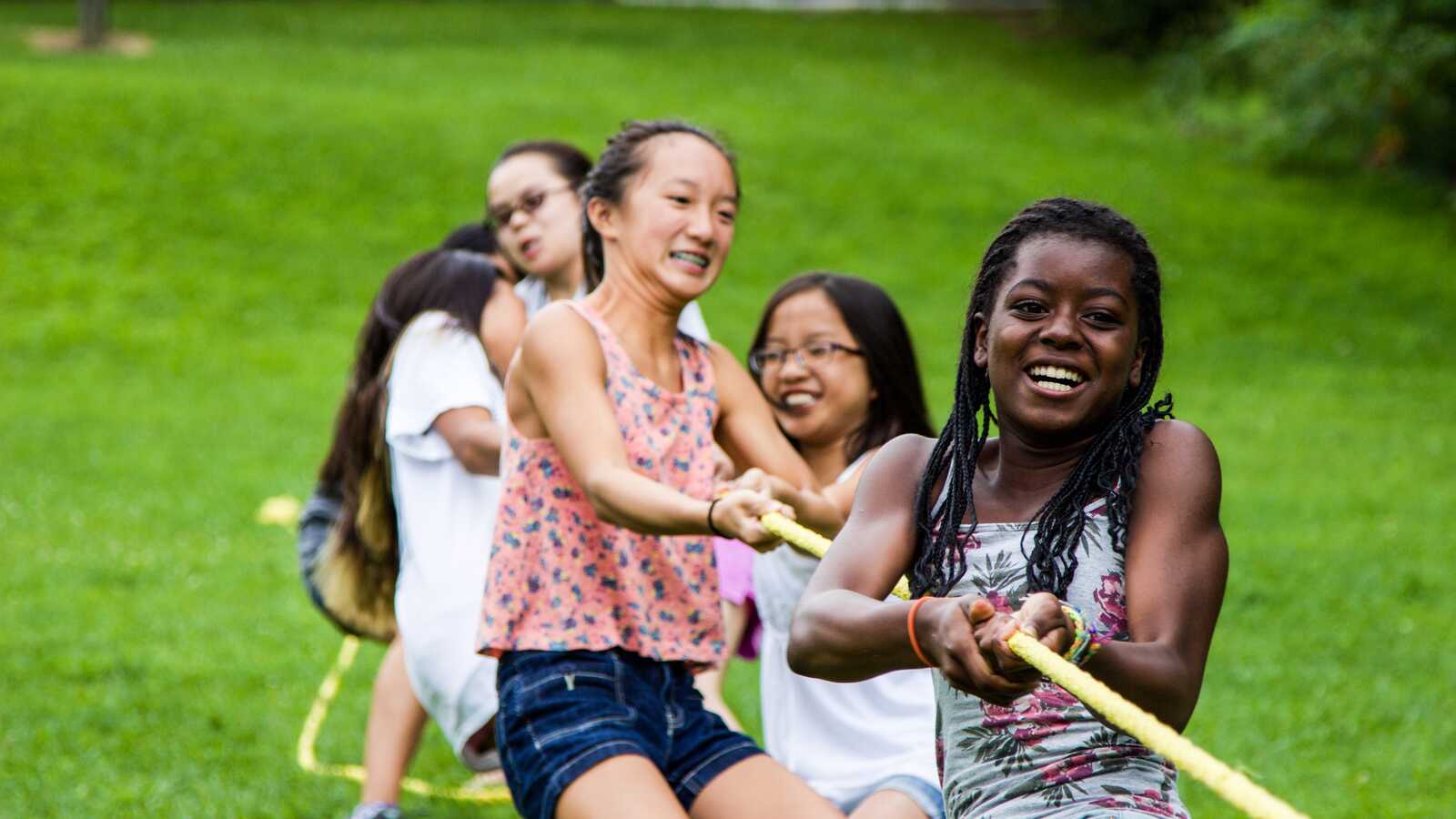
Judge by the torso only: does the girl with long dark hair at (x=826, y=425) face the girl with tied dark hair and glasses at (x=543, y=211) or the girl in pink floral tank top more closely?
the girl in pink floral tank top

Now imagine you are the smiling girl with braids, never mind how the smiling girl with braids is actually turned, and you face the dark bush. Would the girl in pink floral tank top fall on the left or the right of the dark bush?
left

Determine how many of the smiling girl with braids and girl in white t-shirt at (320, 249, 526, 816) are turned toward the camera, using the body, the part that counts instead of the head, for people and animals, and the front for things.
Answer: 1

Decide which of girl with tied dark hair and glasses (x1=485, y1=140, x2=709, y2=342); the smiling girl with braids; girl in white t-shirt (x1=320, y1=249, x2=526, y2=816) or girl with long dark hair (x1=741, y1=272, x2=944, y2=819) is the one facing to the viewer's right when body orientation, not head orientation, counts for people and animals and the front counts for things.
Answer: the girl in white t-shirt

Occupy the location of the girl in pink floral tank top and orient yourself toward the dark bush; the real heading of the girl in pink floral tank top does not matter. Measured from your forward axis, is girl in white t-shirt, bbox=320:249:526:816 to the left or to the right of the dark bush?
left

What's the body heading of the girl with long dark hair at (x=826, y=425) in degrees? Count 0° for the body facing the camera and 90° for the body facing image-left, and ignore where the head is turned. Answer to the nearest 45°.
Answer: approximately 45°

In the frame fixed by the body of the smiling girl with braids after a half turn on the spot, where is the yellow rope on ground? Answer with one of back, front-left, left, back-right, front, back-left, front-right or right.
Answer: front-left

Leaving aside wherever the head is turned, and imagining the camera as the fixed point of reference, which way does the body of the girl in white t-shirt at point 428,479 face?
to the viewer's right

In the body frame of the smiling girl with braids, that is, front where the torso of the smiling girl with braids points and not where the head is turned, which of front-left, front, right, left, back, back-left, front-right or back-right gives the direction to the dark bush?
back

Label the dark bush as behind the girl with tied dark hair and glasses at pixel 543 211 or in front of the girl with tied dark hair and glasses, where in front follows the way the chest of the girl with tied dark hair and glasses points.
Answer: behind
